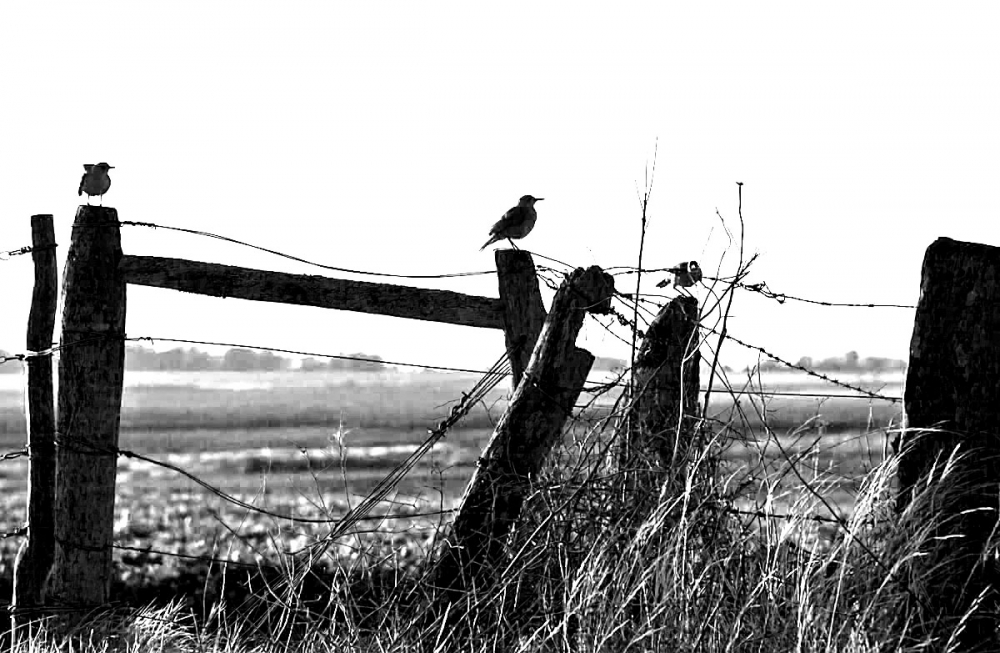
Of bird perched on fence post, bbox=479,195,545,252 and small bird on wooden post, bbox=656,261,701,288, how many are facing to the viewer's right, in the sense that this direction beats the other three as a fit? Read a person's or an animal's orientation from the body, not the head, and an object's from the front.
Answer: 2

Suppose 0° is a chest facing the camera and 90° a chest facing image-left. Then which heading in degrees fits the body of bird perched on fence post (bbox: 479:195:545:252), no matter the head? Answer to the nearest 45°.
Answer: approximately 270°

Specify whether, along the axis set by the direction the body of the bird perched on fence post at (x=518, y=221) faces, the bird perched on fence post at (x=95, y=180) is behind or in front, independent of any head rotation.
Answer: behind

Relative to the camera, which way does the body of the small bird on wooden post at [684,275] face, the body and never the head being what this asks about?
to the viewer's right

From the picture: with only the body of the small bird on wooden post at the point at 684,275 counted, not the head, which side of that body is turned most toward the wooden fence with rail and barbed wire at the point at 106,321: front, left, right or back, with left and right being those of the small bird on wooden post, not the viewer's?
back
